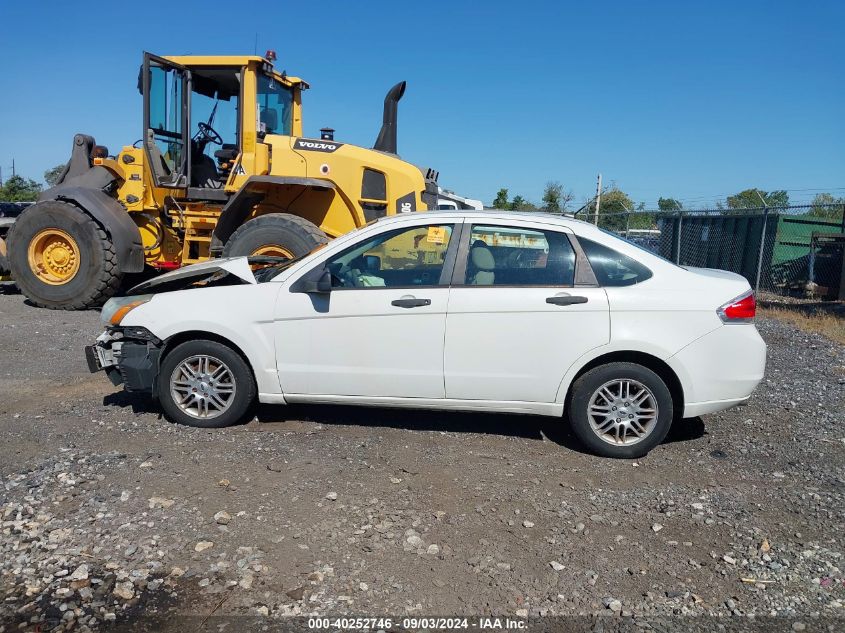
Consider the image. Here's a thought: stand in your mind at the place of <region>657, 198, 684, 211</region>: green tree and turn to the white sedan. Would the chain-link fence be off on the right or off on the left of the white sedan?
left

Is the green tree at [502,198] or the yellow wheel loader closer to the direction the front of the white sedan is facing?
the yellow wheel loader

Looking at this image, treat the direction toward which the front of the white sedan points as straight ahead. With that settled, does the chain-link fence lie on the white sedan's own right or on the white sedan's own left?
on the white sedan's own right

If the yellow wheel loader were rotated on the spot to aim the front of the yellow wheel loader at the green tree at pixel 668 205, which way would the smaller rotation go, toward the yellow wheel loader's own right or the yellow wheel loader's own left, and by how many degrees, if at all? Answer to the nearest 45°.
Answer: approximately 135° to the yellow wheel loader's own right

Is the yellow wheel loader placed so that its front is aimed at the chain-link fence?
no

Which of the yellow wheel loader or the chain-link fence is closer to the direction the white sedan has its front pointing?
the yellow wheel loader

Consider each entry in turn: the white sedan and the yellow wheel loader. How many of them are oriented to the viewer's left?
2

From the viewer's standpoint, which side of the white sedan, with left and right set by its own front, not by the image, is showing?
left

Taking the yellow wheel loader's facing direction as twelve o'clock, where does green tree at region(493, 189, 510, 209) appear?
The green tree is roughly at 4 o'clock from the yellow wheel loader.

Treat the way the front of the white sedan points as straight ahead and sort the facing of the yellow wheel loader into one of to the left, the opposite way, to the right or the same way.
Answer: the same way

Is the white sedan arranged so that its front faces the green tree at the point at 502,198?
no

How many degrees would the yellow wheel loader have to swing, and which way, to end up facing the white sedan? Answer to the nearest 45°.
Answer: approximately 90° to its left

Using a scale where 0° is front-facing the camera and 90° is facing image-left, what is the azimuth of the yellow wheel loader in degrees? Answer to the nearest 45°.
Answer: approximately 90°

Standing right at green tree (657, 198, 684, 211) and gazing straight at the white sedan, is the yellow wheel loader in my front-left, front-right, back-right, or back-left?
front-right

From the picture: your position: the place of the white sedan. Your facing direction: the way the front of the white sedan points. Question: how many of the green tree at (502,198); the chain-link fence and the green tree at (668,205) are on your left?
0
